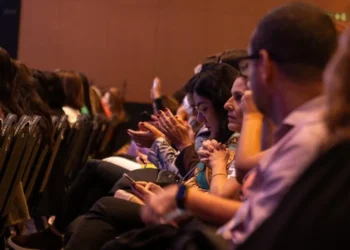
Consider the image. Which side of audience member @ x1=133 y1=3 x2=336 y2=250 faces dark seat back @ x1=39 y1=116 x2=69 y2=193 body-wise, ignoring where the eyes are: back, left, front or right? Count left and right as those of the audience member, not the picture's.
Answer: front

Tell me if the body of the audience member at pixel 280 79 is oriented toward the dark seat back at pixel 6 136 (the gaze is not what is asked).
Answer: yes

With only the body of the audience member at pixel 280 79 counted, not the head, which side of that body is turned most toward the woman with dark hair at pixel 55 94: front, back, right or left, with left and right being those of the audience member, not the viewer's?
front

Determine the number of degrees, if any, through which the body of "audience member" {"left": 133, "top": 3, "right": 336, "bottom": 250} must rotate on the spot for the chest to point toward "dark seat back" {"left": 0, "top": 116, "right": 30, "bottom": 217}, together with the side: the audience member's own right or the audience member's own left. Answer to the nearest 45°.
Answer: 0° — they already face it

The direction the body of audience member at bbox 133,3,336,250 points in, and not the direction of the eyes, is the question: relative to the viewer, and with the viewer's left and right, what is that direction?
facing away from the viewer and to the left of the viewer

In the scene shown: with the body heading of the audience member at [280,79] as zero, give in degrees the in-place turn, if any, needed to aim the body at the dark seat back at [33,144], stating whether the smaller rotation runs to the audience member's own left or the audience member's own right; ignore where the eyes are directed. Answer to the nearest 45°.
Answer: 0° — they already face it

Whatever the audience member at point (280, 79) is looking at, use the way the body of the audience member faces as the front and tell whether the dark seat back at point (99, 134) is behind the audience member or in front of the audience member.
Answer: in front

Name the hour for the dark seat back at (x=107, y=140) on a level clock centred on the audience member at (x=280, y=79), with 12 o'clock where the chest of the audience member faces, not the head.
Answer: The dark seat back is roughly at 1 o'clock from the audience member.

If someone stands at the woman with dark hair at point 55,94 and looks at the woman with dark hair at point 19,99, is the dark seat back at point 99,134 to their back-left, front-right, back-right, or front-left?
back-left
